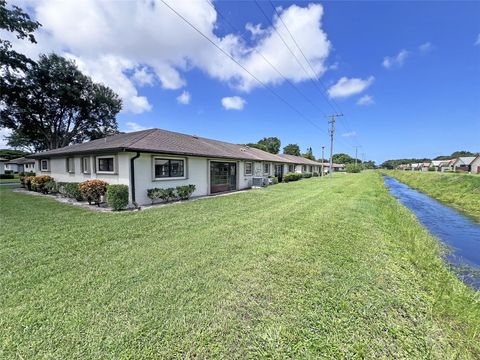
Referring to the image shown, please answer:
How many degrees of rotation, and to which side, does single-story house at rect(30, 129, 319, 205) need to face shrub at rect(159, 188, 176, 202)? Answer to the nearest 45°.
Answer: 0° — it already faces it

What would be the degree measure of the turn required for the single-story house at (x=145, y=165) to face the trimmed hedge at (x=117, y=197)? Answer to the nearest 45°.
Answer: approximately 45° to its right

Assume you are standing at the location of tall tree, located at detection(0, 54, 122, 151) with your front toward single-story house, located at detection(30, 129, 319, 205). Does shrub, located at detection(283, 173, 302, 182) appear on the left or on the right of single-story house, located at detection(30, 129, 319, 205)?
left

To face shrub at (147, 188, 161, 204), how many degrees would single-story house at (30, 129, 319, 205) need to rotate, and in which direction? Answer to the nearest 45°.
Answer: approximately 45° to its right

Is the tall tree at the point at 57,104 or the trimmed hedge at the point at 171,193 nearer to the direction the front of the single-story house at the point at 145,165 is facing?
the trimmed hedge

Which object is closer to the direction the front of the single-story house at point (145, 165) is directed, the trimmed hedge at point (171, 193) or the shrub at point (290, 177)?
the trimmed hedge

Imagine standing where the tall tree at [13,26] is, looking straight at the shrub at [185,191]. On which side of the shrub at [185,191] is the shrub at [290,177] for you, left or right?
left

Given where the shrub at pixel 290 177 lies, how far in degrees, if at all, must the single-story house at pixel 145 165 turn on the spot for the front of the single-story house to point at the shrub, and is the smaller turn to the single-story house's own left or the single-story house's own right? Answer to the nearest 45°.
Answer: approximately 90° to the single-story house's own left

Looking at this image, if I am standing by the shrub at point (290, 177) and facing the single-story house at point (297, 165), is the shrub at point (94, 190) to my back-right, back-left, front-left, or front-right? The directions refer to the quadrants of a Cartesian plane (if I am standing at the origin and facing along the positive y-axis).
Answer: back-left
